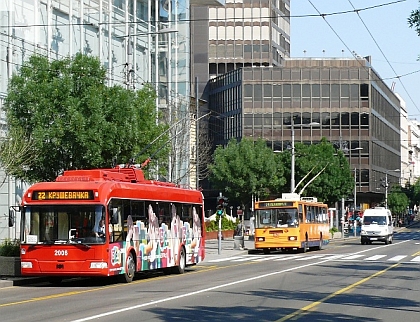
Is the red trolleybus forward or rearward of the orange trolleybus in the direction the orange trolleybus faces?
forward

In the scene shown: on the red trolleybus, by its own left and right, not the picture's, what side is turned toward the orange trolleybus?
back

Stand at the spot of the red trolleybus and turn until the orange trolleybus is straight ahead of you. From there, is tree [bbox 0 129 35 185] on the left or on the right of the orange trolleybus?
left

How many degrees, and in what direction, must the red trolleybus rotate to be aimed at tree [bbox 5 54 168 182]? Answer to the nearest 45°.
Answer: approximately 135° to its right

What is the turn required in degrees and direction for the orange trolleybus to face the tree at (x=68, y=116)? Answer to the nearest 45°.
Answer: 0° — it already faces it

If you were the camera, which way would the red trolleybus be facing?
facing the viewer and to the left of the viewer

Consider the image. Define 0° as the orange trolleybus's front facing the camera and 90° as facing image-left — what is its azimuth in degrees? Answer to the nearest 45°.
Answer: approximately 45°

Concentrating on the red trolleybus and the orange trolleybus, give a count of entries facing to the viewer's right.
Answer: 0

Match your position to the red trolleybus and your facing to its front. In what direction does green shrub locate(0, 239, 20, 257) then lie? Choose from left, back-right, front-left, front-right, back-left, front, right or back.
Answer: right
